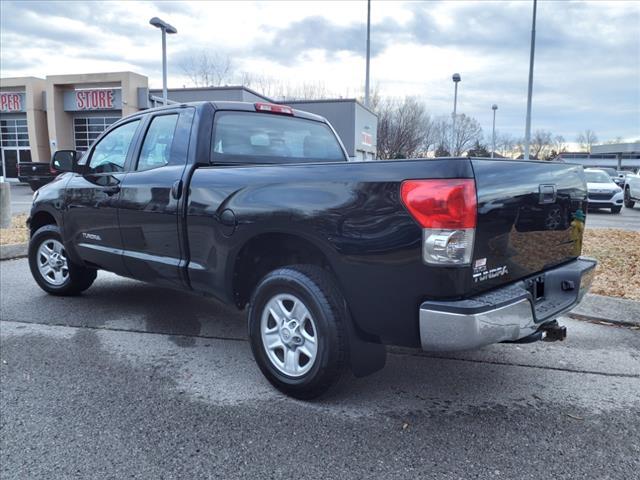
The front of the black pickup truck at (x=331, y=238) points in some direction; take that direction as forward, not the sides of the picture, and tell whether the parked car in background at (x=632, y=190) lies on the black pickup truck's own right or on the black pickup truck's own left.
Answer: on the black pickup truck's own right

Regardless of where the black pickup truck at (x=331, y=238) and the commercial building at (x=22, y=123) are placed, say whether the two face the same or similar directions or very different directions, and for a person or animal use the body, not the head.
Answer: very different directions

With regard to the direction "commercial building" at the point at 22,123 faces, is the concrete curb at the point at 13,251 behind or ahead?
ahead

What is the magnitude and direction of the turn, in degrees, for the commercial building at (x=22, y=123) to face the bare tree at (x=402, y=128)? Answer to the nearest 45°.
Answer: approximately 90° to its left

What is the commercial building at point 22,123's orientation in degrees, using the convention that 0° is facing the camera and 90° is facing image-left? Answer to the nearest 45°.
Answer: approximately 0°

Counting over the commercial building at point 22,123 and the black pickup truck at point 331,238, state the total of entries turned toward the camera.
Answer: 1

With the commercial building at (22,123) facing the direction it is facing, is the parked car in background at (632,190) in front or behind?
in front

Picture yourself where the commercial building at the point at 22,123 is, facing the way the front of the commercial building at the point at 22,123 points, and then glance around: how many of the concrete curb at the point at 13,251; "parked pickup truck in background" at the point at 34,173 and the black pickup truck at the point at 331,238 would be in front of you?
3

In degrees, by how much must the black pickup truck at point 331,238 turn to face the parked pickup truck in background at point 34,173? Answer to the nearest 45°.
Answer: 0° — it already faces it

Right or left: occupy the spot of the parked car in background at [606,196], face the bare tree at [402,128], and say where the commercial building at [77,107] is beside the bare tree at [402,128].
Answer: left

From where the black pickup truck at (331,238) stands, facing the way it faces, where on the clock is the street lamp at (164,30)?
The street lamp is roughly at 1 o'clock from the black pickup truck.

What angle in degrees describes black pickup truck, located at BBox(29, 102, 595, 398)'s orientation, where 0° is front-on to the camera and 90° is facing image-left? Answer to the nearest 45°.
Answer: approximately 135°

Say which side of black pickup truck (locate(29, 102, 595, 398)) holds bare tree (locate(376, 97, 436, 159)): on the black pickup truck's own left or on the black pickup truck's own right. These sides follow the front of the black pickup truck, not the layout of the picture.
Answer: on the black pickup truck's own right
